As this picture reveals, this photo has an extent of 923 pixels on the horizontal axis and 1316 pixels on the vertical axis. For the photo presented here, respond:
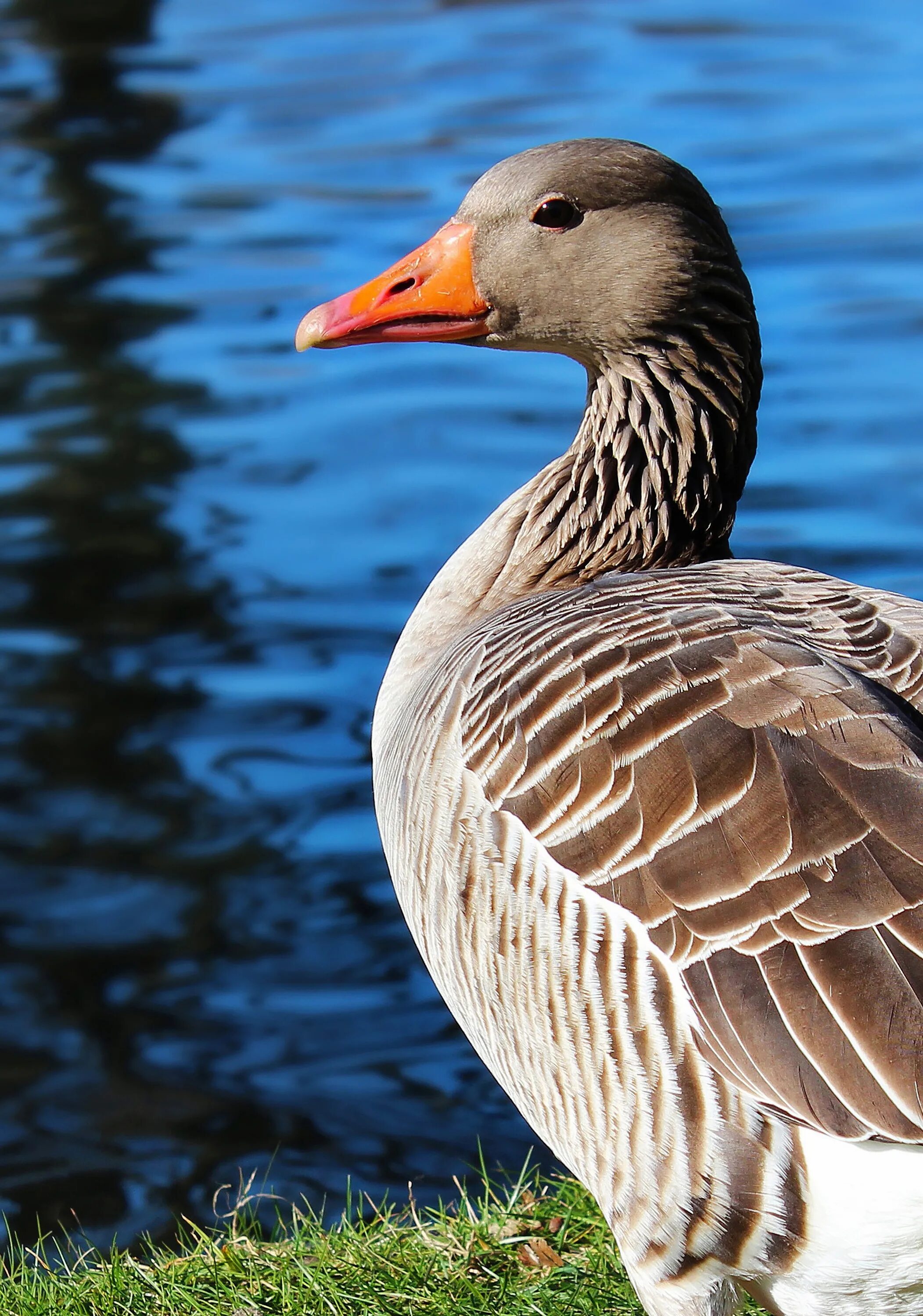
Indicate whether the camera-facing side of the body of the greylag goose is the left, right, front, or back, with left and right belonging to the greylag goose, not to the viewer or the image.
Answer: left
